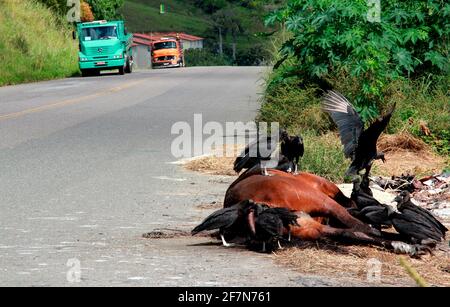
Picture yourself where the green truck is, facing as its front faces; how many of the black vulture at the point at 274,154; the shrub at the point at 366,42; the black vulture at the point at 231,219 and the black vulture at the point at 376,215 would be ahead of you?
4

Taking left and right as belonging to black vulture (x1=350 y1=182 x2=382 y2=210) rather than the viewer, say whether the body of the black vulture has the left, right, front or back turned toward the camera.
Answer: left

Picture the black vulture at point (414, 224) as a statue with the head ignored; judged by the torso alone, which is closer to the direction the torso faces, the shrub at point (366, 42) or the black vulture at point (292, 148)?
the black vulture

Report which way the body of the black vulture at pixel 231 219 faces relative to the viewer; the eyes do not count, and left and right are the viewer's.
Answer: facing to the right of the viewer

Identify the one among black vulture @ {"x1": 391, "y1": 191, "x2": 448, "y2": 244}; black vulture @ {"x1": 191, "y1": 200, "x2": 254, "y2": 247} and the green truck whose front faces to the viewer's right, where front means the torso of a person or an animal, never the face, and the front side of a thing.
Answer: black vulture @ {"x1": 191, "y1": 200, "x2": 254, "y2": 247}

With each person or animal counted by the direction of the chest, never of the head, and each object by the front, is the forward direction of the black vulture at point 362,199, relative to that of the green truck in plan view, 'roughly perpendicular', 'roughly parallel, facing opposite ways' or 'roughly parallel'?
roughly perpendicular

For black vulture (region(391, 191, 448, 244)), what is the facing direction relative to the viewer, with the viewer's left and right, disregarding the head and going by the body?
facing to the left of the viewer
